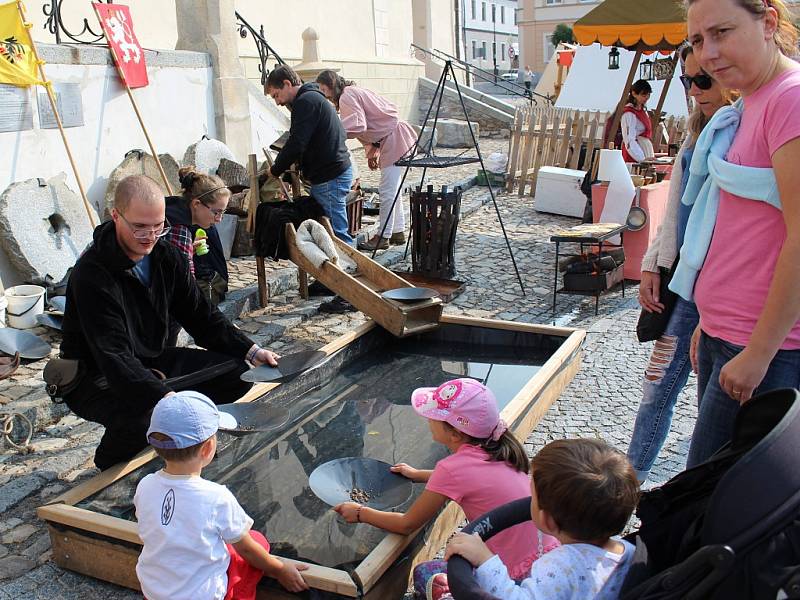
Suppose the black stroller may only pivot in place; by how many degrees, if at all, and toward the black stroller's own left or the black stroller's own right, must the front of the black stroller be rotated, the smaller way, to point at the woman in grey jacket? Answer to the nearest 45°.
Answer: approximately 90° to the black stroller's own right

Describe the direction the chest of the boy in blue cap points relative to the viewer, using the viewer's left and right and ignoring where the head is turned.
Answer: facing away from the viewer and to the right of the viewer

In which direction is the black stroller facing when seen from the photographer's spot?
facing to the left of the viewer

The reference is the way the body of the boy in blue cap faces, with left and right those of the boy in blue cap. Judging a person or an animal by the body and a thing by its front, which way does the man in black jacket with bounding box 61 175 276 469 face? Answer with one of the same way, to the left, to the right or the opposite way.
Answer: to the right

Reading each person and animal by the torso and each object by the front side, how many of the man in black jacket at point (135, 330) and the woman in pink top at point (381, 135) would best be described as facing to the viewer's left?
1

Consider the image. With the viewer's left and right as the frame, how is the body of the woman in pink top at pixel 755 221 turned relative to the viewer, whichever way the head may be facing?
facing the viewer and to the left of the viewer

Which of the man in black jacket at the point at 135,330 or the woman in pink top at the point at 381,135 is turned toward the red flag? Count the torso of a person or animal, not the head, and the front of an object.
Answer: the woman in pink top

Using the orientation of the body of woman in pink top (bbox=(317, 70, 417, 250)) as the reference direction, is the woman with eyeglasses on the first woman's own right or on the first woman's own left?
on the first woman's own left

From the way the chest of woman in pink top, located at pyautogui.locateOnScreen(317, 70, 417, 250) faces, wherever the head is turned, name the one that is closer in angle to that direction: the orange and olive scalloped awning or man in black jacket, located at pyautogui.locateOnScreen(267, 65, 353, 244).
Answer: the man in black jacket

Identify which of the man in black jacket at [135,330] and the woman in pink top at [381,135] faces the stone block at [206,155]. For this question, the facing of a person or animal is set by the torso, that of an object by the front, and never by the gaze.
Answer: the woman in pink top

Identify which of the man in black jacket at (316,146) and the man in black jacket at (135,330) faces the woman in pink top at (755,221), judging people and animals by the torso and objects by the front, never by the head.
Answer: the man in black jacket at (135,330)

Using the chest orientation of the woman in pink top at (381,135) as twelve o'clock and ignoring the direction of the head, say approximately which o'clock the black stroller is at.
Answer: The black stroller is roughly at 9 o'clock from the woman in pink top.

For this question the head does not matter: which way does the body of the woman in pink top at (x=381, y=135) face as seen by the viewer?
to the viewer's left

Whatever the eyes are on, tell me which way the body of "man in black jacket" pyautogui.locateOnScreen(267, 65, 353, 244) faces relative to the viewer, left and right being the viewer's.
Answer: facing to the left of the viewer

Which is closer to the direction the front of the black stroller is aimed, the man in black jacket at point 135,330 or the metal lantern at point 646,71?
the man in black jacket

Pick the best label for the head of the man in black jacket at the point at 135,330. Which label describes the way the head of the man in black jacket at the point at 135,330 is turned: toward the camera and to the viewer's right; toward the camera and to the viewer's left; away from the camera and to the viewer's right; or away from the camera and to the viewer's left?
toward the camera and to the viewer's right
